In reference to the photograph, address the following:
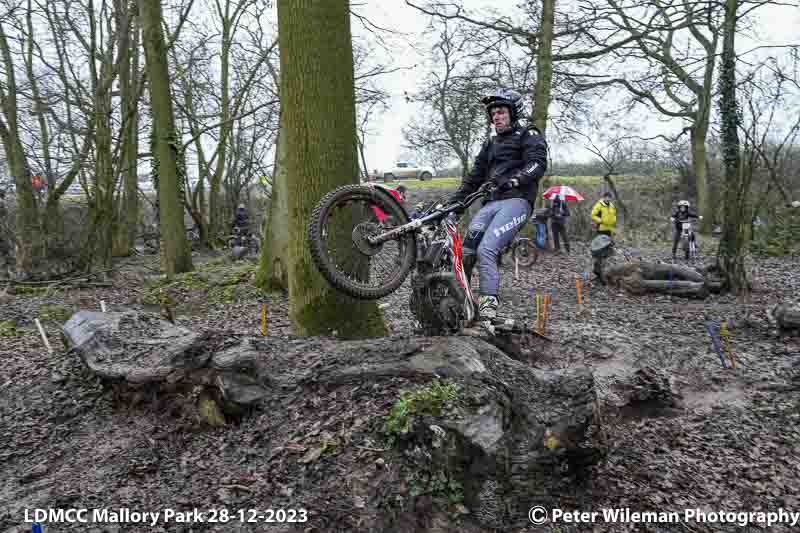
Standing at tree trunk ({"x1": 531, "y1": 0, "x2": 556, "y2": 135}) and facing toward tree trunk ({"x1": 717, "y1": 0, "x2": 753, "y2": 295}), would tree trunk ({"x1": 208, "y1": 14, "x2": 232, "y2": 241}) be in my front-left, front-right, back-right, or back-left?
back-right

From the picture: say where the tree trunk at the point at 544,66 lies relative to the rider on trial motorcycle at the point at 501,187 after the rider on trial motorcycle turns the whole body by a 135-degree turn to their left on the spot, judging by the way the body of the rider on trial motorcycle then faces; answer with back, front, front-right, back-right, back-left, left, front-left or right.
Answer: left

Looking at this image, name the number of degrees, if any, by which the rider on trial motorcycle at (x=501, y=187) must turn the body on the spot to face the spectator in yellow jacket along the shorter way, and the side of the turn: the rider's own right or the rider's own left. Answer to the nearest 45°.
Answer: approximately 135° to the rider's own right

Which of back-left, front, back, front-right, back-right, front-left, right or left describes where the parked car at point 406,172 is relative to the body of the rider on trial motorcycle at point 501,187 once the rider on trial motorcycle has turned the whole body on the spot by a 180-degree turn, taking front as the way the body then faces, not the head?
front-left

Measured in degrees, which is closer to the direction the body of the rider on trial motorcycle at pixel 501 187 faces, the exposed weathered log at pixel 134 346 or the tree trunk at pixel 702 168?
the exposed weathered log

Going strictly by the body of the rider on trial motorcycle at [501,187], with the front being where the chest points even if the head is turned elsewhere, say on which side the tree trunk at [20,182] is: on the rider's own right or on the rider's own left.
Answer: on the rider's own right

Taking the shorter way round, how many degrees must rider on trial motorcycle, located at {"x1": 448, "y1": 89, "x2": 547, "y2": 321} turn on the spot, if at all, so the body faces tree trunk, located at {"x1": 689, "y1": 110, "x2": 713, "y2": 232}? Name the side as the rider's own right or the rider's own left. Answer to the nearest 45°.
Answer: approximately 135° to the rider's own right

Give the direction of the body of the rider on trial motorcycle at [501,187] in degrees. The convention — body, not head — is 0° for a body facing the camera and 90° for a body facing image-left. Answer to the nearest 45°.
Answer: approximately 45°

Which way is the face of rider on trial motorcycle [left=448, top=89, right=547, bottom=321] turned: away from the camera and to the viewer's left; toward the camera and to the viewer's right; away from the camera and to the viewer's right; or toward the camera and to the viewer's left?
toward the camera and to the viewer's left

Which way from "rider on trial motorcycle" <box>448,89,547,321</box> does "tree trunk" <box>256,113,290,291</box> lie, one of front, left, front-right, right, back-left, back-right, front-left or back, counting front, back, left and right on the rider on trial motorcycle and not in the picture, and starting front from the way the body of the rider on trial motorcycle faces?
right

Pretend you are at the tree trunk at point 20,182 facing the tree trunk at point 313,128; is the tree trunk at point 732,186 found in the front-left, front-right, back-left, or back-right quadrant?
front-left

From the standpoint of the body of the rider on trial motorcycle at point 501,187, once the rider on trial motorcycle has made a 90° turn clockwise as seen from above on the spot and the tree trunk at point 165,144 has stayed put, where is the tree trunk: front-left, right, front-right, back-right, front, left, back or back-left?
front

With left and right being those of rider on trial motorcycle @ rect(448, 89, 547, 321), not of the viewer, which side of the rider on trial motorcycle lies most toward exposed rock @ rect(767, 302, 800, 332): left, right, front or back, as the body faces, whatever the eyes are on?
back

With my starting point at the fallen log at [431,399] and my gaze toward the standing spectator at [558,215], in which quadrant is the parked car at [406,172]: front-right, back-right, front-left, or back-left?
front-left

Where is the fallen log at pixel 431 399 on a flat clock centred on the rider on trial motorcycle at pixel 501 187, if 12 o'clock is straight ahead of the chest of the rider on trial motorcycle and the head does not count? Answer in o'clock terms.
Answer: The fallen log is roughly at 11 o'clock from the rider on trial motorcycle.
